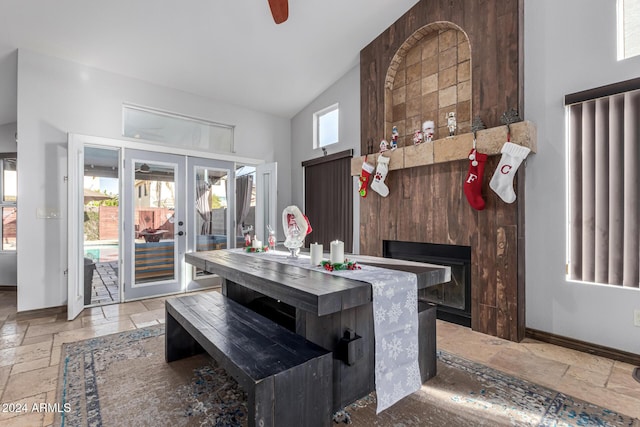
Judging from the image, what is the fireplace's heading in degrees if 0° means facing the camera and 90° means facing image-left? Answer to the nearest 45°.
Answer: approximately 45°

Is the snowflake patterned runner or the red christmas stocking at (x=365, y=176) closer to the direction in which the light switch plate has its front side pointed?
the snowflake patterned runner

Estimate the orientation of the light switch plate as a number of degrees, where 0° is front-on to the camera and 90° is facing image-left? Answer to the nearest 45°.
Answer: approximately 0°

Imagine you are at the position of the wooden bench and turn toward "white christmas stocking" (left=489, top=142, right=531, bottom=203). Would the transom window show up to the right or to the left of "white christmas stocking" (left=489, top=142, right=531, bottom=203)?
left

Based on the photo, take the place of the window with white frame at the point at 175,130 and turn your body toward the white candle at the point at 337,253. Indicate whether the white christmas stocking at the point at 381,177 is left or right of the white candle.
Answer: left

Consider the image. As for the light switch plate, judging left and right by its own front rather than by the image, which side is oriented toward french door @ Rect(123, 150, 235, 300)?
left
